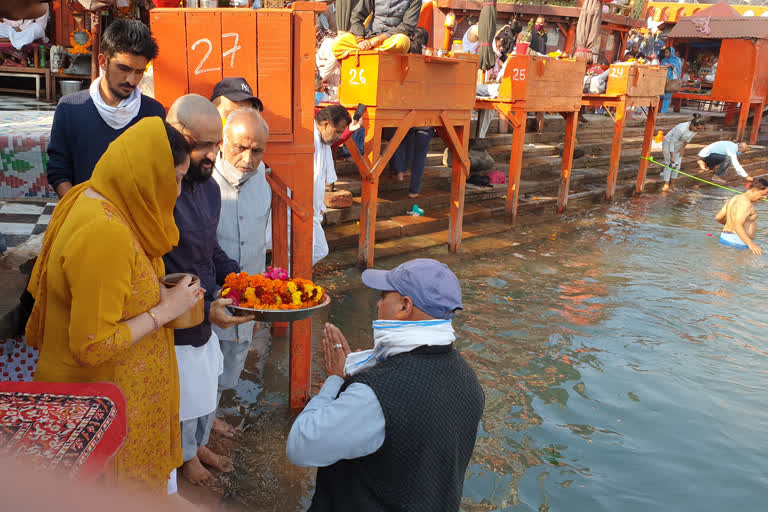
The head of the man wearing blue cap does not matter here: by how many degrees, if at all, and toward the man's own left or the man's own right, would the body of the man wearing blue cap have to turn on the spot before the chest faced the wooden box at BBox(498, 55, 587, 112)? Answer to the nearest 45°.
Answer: approximately 45° to the man's own right

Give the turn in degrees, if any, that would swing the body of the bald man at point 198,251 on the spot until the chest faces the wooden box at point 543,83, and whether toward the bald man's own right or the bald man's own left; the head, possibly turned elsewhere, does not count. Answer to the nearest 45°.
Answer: approximately 90° to the bald man's own left

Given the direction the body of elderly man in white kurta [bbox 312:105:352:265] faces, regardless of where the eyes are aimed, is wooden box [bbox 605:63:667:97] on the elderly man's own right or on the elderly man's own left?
on the elderly man's own left

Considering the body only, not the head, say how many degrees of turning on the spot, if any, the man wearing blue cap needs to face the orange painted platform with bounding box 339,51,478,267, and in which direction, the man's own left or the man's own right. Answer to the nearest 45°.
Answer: approximately 45° to the man's own right

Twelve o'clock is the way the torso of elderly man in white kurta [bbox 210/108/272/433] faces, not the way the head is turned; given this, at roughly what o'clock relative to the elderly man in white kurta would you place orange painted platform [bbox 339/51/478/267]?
The orange painted platform is roughly at 7 o'clock from the elderly man in white kurta.

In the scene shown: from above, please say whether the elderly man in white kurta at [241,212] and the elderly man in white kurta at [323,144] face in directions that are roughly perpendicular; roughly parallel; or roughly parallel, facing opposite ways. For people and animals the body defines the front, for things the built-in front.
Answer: roughly perpendicular

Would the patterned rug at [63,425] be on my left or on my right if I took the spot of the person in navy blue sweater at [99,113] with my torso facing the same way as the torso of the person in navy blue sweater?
on my right

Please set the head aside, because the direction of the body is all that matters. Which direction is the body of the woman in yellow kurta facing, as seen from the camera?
to the viewer's right

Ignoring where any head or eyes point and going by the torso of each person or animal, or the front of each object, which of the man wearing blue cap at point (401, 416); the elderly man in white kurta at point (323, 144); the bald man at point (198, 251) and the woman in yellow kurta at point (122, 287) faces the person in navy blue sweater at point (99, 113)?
the man wearing blue cap

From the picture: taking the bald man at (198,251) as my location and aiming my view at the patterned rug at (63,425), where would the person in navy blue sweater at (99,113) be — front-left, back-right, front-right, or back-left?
back-right

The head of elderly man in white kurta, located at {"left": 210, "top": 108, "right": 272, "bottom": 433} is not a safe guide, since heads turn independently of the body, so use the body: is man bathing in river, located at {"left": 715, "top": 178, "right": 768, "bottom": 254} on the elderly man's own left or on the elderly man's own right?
on the elderly man's own left

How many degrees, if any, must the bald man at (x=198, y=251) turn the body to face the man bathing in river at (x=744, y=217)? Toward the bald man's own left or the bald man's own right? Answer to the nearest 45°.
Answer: approximately 90° to the bald man's own left

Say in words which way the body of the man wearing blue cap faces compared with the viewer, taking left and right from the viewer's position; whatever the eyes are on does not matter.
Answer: facing away from the viewer and to the left of the viewer
